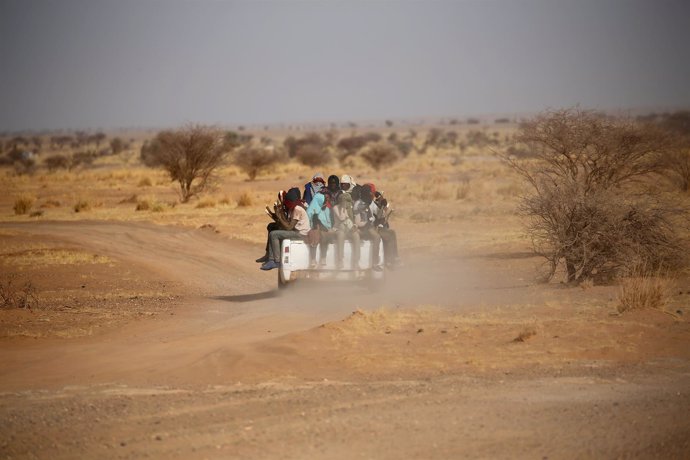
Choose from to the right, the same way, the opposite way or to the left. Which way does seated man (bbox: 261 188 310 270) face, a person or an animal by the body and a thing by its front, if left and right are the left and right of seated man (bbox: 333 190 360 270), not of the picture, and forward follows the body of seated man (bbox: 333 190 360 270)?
to the right

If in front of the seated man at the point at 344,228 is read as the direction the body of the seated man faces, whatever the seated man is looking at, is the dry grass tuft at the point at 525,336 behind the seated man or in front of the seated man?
in front

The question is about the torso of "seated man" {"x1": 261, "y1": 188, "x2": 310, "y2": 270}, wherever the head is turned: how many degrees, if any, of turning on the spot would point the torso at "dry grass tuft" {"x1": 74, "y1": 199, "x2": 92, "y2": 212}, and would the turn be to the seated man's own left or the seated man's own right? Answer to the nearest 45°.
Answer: approximately 90° to the seated man's own right

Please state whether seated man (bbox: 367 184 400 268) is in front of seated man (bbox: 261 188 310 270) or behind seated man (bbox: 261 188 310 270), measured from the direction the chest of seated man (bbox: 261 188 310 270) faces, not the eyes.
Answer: behind

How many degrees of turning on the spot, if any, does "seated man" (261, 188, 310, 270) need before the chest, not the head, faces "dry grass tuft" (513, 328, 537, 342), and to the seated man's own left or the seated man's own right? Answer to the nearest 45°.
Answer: approximately 135° to the seated man's own left

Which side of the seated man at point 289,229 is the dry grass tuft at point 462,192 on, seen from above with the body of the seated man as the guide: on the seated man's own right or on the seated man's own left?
on the seated man's own right

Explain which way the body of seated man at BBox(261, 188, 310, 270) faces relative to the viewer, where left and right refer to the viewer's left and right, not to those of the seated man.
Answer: facing to the left of the viewer

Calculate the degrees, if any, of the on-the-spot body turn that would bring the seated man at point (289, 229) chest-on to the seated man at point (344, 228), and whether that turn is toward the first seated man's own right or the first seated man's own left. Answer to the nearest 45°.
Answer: approximately 180°

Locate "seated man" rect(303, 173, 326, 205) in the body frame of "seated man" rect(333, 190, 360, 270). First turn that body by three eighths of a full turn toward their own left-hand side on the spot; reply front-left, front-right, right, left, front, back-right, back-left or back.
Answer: left

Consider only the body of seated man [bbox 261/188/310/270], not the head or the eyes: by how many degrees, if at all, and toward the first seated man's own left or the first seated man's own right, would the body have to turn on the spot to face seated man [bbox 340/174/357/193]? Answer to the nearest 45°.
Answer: approximately 180°

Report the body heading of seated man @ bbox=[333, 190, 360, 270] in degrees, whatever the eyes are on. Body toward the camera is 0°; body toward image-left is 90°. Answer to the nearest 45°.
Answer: approximately 0°
